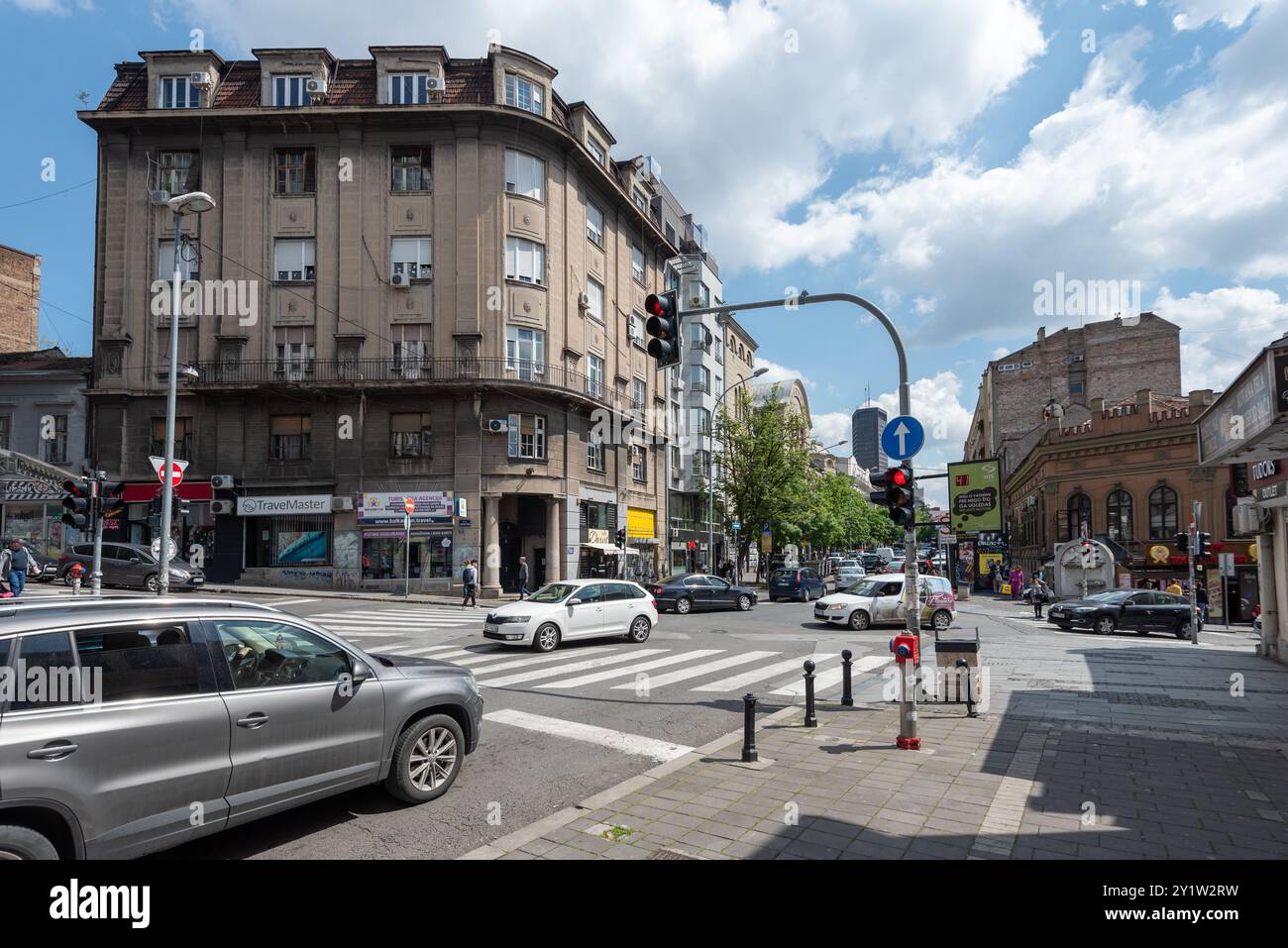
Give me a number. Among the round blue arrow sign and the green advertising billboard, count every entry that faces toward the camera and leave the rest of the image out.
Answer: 2

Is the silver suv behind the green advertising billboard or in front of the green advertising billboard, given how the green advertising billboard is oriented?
in front

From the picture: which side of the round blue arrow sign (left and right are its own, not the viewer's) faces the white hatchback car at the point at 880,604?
back

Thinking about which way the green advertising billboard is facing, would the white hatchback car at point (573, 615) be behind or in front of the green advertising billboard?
in front

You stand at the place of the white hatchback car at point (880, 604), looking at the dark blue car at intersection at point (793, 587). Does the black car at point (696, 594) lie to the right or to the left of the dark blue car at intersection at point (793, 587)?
left

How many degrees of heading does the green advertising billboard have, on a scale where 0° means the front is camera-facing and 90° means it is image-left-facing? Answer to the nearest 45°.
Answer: approximately 0°

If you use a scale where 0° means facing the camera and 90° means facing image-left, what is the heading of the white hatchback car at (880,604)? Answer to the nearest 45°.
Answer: approximately 45°

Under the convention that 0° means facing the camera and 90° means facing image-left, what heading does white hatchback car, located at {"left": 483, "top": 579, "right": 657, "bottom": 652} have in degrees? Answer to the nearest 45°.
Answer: approximately 45°
